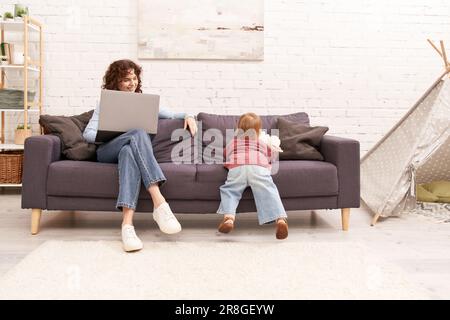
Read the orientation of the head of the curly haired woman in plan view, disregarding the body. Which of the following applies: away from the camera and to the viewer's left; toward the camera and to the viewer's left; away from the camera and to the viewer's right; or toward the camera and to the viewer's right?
toward the camera and to the viewer's right

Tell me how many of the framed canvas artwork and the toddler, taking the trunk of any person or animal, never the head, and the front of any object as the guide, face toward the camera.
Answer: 1

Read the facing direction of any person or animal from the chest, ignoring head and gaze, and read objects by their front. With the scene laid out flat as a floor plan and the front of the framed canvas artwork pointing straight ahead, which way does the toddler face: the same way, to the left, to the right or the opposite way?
the opposite way

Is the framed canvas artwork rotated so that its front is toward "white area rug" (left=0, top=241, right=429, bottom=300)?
yes

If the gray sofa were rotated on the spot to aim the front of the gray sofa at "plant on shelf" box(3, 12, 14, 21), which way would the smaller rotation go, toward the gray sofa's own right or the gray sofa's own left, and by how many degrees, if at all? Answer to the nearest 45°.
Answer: approximately 135° to the gray sofa's own right

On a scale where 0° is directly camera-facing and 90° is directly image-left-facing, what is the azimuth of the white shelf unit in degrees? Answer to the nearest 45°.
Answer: approximately 0°

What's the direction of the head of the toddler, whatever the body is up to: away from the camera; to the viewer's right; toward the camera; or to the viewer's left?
away from the camera

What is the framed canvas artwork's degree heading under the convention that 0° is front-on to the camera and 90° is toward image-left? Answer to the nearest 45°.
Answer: approximately 0°

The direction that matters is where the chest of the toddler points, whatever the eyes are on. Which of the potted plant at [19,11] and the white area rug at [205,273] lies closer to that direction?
the potted plant

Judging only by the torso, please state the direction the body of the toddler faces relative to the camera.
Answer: away from the camera

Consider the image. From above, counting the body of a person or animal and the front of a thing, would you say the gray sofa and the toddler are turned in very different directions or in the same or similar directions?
very different directions
